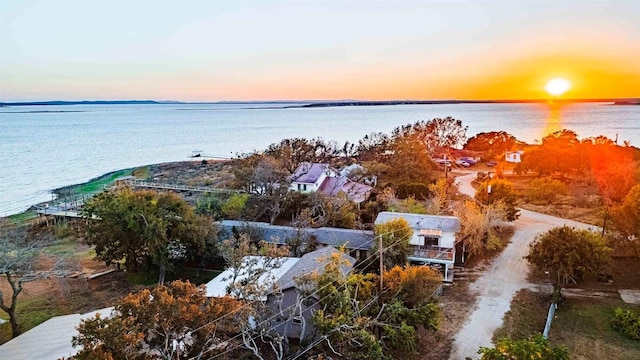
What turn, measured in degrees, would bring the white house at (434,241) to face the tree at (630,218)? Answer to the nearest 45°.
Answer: approximately 90° to its left

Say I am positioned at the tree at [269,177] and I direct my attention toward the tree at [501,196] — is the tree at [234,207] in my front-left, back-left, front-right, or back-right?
back-right

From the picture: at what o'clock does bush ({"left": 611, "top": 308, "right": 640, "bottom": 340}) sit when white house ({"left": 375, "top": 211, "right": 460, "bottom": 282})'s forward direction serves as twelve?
The bush is roughly at 10 o'clock from the white house.

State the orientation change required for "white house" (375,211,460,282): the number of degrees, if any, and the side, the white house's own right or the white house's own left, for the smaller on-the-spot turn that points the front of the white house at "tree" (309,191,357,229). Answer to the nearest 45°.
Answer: approximately 135° to the white house's own right

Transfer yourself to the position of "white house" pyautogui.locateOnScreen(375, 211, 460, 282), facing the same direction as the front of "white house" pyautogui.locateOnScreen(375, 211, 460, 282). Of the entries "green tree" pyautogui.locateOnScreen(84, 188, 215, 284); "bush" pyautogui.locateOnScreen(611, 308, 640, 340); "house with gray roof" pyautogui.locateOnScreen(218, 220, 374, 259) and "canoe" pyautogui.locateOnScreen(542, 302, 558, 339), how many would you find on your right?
2

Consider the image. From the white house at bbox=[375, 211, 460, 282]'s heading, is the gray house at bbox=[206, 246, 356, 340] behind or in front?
in front

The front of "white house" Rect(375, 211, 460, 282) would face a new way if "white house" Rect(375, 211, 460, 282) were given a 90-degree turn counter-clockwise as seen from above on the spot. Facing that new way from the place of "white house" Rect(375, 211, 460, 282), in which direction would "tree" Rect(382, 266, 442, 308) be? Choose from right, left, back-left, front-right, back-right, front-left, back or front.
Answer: right

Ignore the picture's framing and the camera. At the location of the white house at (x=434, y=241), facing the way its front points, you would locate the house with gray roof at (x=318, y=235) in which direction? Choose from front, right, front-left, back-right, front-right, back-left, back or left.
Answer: right

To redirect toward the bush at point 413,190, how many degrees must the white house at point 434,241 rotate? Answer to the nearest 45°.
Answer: approximately 180°

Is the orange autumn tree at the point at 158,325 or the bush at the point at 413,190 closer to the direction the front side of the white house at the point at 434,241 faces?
the orange autumn tree

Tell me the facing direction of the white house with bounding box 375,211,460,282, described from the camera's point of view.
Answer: facing the viewer

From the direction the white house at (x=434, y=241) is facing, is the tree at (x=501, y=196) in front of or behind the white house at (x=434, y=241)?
behind

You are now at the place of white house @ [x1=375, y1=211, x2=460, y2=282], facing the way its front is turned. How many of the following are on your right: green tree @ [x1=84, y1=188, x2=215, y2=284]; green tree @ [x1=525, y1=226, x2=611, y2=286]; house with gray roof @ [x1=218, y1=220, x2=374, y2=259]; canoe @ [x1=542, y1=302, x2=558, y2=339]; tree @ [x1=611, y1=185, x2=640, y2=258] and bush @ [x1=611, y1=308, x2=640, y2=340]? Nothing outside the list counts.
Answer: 2

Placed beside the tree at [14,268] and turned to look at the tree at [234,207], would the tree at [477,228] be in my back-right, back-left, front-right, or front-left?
front-right

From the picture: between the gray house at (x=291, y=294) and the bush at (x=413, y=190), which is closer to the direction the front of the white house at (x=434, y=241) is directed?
the gray house

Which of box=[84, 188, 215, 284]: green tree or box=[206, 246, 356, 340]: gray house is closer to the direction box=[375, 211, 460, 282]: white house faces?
the gray house

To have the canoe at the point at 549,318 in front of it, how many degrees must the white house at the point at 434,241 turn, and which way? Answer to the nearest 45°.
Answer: approximately 45° to its left
